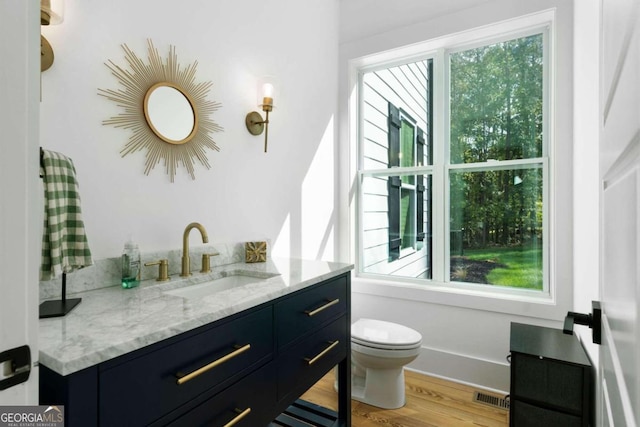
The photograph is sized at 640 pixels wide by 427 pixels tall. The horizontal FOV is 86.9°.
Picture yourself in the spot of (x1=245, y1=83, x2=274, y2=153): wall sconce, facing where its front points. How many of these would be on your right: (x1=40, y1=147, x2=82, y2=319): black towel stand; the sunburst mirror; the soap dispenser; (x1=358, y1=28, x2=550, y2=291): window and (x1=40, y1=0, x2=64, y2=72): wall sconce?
4

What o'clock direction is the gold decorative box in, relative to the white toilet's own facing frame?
The gold decorative box is roughly at 4 o'clock from the white toilet.

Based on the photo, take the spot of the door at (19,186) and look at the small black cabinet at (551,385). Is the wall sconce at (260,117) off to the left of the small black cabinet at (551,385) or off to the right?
left

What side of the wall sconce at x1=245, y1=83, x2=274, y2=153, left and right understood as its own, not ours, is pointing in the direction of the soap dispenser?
right

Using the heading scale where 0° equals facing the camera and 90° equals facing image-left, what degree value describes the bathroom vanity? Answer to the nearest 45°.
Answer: approximately 315°

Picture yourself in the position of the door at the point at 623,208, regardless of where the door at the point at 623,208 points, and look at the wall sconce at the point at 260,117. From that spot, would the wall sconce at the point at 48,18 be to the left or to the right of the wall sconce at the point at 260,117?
left

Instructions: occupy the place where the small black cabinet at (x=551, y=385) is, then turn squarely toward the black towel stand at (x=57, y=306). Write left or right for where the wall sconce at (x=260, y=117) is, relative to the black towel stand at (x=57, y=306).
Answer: right

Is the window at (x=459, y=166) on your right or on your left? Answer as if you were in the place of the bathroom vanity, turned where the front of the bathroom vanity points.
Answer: on your left

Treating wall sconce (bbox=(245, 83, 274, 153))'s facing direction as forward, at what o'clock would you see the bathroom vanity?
The bathroom vanity is roughly at 2 o'clock from the wall sconce.
